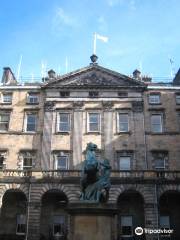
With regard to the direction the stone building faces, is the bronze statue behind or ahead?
ahead

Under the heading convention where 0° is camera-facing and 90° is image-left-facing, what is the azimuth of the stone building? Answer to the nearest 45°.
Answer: approximately 0°
